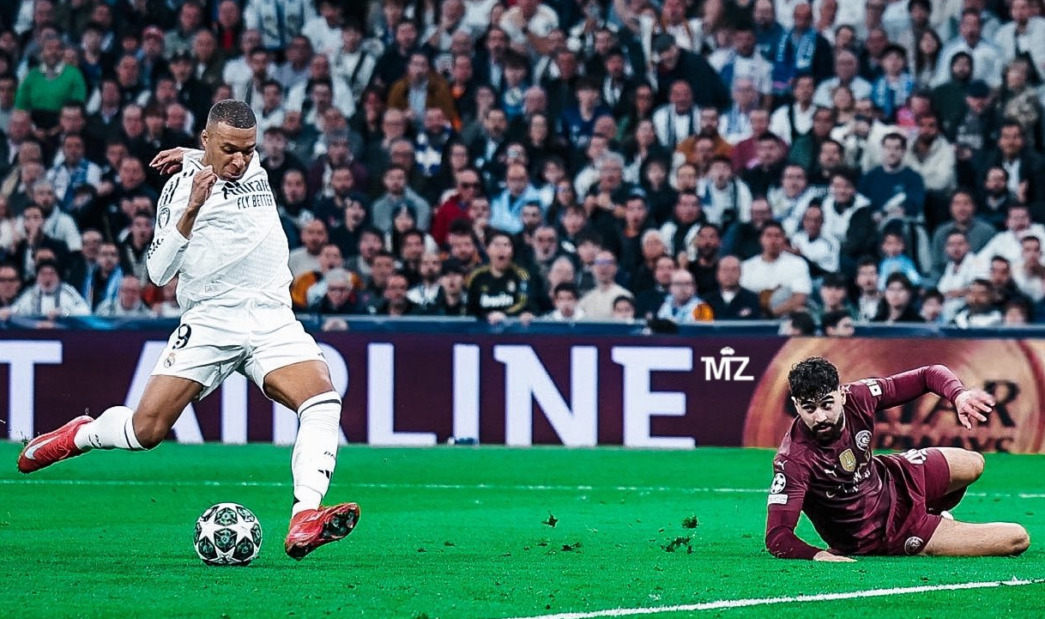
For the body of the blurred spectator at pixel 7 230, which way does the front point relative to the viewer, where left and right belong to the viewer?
facing the viewer

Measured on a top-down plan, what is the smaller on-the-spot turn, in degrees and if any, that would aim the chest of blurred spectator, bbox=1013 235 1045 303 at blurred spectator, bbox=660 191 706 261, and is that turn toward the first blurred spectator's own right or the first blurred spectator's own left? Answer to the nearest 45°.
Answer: approximately 90° to the first blurred spectator's own right

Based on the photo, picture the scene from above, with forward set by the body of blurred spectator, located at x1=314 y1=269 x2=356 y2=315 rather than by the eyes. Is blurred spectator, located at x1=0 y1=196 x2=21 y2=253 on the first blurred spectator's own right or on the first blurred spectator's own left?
on the first blurred spectator's own right

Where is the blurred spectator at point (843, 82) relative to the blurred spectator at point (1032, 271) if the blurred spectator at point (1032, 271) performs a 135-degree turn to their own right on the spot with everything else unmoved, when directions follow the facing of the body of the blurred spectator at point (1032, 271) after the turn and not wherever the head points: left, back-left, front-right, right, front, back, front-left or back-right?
front

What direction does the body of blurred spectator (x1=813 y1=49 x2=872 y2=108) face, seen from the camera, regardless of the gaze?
toward the camera

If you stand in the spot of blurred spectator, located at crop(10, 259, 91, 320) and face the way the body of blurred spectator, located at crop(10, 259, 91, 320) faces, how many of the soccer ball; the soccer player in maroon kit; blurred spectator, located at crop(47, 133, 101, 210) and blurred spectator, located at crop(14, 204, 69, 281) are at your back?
2

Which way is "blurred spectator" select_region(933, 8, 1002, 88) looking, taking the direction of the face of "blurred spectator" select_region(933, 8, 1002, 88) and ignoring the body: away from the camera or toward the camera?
toward the camera

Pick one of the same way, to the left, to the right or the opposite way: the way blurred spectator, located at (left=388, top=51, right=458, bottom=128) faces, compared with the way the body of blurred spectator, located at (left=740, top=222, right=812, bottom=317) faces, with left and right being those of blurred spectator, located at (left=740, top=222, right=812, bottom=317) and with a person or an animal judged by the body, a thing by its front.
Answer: the same way

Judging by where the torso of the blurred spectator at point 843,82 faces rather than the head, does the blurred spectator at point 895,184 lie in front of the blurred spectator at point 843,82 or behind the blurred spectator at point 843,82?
in front

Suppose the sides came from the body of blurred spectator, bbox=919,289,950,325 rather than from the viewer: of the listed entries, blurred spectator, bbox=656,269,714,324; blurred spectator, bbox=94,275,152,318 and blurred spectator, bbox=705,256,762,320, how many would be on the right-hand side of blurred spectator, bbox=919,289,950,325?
3

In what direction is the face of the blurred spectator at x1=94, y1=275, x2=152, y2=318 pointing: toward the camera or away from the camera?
toward the camera

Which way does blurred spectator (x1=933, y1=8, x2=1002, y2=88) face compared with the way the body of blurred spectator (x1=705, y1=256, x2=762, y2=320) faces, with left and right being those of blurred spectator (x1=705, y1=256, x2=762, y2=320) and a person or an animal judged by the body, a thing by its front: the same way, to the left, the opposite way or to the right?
the same way

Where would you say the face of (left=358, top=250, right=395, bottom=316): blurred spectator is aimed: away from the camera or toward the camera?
toward the camera

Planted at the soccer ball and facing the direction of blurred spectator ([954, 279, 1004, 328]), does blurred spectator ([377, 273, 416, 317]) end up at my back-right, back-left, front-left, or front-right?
front-left

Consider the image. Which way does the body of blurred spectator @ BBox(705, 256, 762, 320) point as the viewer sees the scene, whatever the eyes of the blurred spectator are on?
toward the camera

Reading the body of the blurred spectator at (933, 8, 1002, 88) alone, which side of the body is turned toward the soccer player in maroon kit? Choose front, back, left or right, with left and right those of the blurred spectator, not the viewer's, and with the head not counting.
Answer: front

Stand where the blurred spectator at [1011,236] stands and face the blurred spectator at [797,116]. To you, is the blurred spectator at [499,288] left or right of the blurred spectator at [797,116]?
left

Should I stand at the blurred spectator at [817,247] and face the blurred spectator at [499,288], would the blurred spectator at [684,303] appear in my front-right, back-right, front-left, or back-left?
front-left

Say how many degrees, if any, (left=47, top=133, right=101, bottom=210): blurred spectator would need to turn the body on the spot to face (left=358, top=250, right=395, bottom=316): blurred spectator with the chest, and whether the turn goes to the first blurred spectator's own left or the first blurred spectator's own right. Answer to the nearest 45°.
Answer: approximately 45° to the first blurred spectator's own left

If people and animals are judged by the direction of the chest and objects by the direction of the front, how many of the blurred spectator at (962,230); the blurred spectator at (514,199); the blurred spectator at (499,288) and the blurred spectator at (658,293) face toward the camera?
4

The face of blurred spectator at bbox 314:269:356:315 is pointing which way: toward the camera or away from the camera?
toward the camera

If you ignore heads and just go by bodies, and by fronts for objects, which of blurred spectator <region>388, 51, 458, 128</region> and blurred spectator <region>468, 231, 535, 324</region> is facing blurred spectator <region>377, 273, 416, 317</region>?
blurred spectator <region>388, 51, 458, 128</region>
